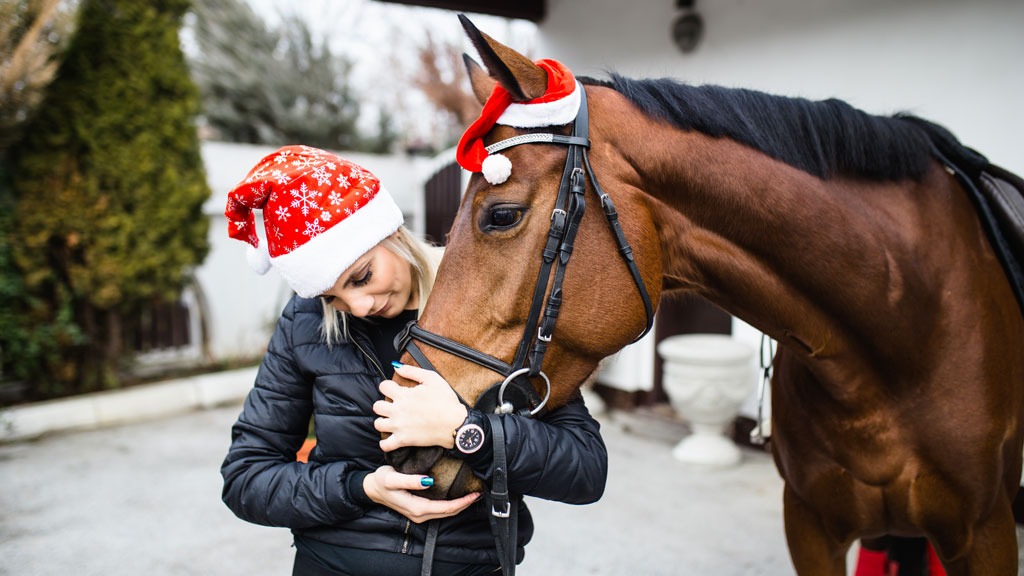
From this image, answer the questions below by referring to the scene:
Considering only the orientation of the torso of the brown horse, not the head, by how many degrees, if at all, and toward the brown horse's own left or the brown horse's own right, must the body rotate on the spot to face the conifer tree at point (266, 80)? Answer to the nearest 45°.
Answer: approximately 90° to the brown horse's own right

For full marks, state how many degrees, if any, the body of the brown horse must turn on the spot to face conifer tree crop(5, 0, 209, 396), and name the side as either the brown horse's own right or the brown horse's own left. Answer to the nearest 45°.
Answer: approximately 90° to the brown horse's own right

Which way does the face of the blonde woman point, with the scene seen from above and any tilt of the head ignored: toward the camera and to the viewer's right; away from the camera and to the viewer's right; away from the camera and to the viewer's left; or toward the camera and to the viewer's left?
toward the camera and to the viewer's right

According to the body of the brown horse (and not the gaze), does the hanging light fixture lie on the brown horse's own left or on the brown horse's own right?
on the brown horse's own right

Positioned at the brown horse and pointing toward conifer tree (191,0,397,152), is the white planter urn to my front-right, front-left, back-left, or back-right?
front-right

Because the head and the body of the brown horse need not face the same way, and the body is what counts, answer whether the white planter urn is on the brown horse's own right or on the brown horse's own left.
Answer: on the brown horse's own right

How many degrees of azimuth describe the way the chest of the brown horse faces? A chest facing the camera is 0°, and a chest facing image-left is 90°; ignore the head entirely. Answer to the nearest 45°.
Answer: approximately 45°

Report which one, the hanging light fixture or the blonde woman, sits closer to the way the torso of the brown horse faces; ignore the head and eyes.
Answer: the blonde woman

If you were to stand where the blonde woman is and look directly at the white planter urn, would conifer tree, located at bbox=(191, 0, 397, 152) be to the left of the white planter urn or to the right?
left

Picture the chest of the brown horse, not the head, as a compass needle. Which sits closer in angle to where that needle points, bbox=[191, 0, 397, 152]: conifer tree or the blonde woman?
the blonde woman

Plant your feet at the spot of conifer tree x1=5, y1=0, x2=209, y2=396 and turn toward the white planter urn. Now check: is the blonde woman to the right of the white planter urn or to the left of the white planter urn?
right
